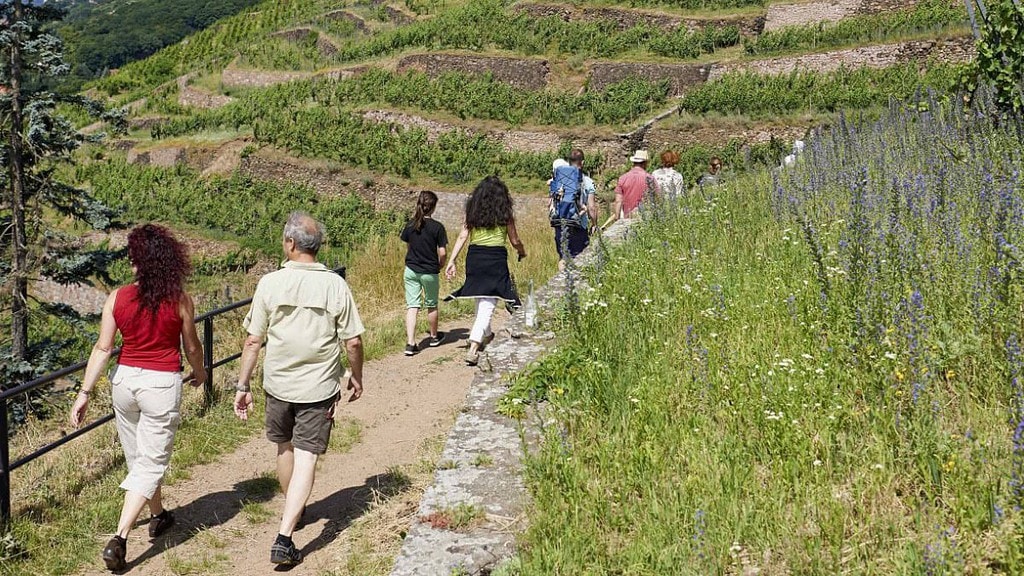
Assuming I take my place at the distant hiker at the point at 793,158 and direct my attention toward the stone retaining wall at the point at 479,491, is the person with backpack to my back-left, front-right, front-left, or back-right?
front-right

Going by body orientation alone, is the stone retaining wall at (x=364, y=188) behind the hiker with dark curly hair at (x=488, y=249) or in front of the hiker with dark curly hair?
in front

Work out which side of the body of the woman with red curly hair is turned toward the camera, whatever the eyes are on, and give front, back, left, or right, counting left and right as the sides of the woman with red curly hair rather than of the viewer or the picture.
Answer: back

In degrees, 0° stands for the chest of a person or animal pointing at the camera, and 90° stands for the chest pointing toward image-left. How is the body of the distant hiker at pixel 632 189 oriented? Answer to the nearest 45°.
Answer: approximately 180°

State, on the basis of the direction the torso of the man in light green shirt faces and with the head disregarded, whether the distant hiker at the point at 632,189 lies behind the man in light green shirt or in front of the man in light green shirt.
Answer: in front

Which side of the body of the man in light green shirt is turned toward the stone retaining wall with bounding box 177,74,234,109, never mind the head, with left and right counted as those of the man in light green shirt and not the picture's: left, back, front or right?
front

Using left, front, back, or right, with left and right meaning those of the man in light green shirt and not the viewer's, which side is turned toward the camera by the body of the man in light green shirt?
back

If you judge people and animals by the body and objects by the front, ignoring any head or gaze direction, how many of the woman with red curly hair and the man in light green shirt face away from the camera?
2

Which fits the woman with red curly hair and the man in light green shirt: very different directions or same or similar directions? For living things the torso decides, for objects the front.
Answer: same or similar directions

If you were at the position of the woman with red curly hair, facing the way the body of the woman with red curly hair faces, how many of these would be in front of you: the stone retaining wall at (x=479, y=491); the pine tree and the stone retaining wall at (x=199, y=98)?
2

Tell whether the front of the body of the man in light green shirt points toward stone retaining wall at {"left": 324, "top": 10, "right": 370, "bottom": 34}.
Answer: yes

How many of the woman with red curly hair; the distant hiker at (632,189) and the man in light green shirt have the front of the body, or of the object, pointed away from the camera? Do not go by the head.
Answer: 3

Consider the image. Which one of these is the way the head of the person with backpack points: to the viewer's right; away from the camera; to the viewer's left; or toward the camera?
away from the camera

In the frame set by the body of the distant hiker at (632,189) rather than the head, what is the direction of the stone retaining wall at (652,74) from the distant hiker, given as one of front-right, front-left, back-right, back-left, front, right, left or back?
front

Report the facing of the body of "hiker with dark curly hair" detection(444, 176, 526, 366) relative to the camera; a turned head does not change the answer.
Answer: away from the camera

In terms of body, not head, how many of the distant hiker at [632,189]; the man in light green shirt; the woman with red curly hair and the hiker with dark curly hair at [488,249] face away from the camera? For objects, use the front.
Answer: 4
